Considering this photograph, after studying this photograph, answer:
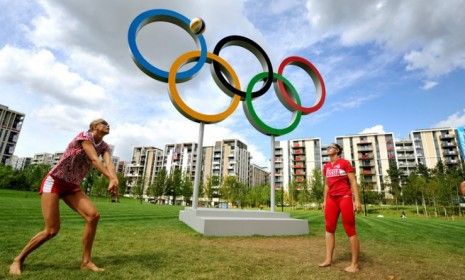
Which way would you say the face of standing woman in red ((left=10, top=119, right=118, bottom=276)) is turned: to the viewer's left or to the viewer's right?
to the viewer's right

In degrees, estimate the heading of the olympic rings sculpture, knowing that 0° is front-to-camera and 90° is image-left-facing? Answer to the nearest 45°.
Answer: approximately 315°

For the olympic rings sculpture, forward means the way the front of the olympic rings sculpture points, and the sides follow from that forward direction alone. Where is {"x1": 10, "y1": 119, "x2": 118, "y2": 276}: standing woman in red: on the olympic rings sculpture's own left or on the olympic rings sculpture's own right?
on the olympic rings sculpture's own right
